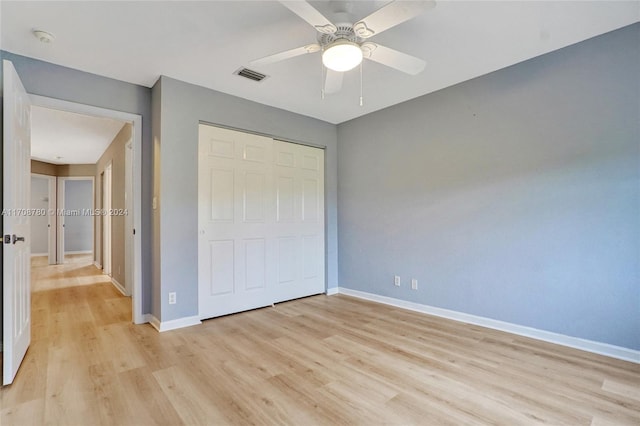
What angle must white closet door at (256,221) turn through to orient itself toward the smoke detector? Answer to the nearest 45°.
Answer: approximately 90° to its right

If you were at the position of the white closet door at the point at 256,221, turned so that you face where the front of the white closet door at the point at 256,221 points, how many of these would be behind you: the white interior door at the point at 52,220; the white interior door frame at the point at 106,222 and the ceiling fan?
2

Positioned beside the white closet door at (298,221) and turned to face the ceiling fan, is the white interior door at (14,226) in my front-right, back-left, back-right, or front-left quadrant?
front-right

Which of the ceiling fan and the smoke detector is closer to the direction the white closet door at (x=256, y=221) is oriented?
the ceiling fan

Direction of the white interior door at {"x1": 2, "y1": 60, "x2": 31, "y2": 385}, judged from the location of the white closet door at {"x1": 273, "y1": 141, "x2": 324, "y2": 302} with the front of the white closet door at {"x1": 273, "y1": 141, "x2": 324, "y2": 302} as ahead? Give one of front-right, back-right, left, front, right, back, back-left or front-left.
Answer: right

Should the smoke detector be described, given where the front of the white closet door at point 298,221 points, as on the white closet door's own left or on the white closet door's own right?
on the white closet door's own right

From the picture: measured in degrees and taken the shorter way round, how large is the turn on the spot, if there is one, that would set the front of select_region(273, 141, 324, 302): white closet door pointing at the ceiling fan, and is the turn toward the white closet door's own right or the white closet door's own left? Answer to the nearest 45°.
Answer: approximately 45° to the white closet door's own right

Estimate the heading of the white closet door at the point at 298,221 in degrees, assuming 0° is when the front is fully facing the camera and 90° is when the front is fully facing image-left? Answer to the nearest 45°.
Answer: approximately 315°

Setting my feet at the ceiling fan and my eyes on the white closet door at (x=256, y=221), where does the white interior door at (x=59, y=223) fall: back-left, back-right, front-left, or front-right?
front-left

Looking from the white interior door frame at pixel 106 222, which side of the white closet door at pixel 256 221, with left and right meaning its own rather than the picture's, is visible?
back

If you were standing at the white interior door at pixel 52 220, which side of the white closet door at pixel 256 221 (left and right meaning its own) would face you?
back
